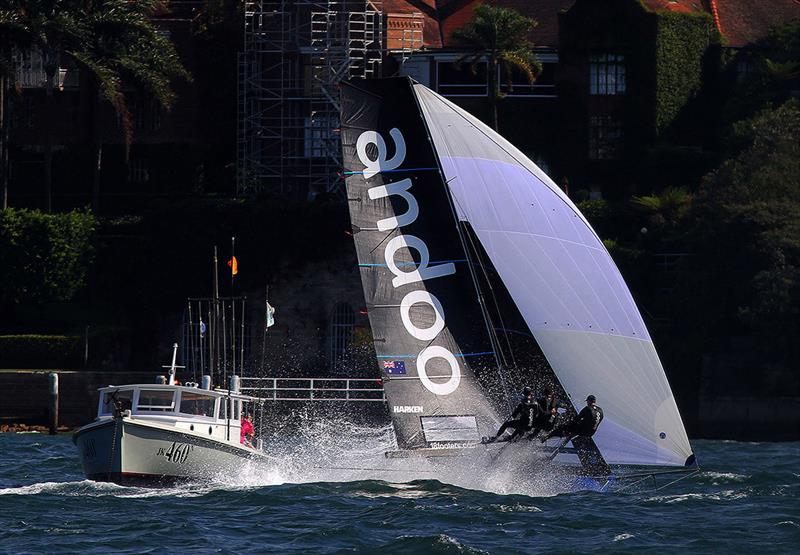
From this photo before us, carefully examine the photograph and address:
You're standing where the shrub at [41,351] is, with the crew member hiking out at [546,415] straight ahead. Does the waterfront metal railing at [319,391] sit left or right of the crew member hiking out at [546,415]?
left

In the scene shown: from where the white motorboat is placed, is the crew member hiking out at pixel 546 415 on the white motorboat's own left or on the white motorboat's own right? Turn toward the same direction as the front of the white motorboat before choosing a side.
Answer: on the white motorboat's own left

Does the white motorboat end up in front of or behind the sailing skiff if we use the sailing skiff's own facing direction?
behind

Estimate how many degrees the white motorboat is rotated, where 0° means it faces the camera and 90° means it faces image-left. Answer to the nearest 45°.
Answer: approximately 45°

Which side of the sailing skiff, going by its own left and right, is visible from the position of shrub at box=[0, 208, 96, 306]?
left

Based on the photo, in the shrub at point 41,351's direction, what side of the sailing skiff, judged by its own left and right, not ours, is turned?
left

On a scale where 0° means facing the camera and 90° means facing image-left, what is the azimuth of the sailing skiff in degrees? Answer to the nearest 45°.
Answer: approximately 315°

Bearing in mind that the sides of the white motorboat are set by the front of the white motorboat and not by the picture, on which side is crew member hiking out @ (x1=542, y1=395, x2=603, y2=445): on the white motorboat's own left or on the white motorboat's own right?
on the white motorboat's own left
